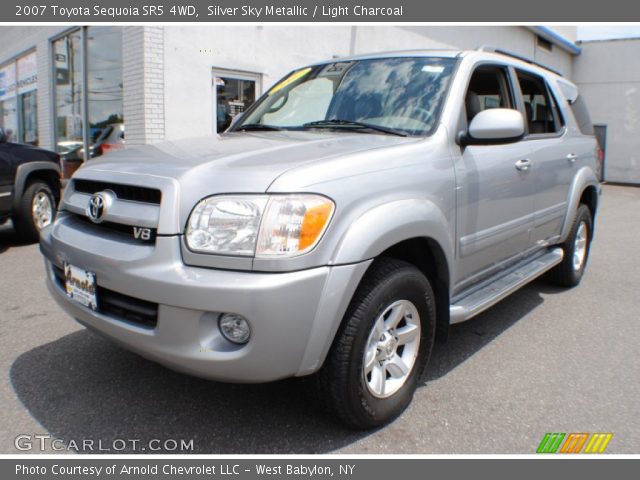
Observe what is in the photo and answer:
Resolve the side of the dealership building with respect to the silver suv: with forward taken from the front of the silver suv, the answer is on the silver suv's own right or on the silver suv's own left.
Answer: on the silver suv's own right

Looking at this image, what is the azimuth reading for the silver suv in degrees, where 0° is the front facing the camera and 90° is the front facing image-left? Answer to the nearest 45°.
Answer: approximately 45°

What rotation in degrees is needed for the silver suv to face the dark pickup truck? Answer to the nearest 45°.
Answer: approximately 90° to its right
